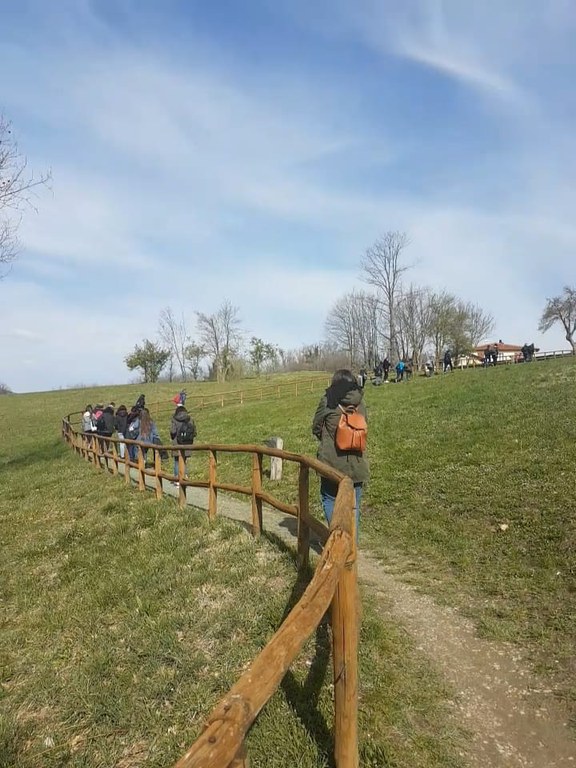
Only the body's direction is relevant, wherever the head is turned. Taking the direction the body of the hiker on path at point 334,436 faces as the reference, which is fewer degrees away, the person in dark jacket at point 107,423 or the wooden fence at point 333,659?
the person in dark jacket

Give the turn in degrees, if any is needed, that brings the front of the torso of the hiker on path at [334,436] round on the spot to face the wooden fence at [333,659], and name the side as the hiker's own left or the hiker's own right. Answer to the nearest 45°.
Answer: approximately 135° to the hiker's own left

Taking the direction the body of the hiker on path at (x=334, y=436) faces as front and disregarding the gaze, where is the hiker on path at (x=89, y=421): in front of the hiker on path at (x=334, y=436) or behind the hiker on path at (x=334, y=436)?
in front

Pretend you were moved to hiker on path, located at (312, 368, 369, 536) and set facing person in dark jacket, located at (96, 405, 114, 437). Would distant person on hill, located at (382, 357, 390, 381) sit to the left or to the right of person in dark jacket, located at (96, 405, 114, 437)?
right

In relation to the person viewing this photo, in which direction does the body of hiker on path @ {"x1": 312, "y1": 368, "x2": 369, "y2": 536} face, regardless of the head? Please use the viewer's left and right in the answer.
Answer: facing away from the viewer and to the left of the viewer

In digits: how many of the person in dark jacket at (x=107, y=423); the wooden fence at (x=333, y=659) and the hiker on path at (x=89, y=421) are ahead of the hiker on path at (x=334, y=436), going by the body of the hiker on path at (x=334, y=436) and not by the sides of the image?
2

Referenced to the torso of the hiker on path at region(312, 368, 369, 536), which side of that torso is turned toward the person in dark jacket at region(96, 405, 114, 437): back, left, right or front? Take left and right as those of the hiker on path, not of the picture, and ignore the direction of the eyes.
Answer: front
